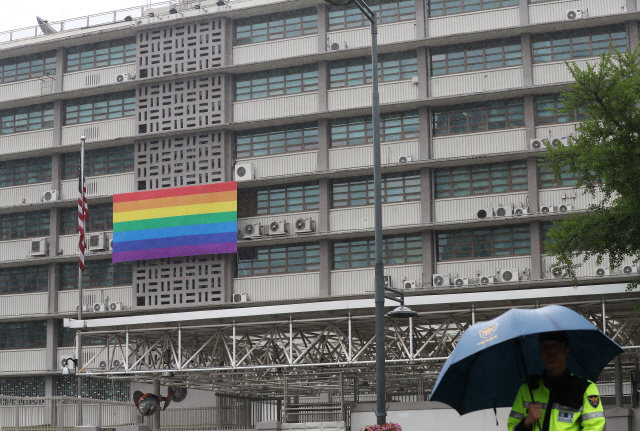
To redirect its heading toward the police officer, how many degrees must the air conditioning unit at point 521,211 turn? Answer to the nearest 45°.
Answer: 0° — it already faces them

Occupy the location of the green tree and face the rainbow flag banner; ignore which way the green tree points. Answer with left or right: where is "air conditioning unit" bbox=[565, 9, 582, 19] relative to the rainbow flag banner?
right

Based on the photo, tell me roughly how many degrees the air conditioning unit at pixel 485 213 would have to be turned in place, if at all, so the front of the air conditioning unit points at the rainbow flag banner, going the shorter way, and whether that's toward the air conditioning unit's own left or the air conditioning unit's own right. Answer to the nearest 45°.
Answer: approximately 90° to the air conditioning unit's own right

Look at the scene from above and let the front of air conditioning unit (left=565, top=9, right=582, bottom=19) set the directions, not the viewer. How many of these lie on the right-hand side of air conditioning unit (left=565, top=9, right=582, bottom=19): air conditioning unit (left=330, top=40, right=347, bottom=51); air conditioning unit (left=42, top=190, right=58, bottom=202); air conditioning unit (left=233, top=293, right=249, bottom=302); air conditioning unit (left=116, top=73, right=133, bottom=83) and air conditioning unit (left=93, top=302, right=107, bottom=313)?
5

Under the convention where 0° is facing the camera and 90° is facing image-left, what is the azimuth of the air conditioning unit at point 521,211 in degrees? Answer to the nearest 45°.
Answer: approximately 0°

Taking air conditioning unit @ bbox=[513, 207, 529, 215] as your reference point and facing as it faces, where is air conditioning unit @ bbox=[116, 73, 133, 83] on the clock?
air conditioning unit @ bbox=[116, 73, 133, 83] is roughly at 3 o'clock from air conditioning unit @ bbox=[513, 207, 529, 215].

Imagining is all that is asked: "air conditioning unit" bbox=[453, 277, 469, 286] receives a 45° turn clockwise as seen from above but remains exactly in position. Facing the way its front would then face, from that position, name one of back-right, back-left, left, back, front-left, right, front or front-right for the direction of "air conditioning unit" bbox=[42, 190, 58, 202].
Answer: front-right

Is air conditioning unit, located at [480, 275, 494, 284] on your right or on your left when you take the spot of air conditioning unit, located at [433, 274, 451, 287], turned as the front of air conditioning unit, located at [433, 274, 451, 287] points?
on your left
